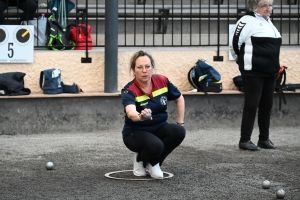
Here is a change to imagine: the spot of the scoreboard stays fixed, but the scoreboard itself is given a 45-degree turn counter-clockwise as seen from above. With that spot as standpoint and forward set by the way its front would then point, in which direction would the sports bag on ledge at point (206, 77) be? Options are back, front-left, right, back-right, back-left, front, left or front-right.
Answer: front-left

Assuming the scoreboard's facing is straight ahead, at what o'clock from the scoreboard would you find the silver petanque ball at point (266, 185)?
The silver petanque ball is roughly at 11 o'clock from the scoreboard.

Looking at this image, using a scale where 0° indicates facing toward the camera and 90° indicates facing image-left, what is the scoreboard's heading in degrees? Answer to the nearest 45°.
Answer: approximately 0°

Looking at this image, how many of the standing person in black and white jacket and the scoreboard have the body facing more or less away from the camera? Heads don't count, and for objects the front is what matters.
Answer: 0

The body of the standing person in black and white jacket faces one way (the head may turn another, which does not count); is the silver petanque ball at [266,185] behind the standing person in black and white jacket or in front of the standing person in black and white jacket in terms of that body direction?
in front

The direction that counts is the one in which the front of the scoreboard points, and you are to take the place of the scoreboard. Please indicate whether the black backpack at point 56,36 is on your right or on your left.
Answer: on your left

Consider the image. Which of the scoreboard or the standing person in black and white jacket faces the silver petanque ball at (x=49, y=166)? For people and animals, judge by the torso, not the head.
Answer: the scoreboard

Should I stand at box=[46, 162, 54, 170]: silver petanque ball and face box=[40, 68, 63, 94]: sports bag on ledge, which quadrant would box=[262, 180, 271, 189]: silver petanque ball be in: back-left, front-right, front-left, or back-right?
back-right

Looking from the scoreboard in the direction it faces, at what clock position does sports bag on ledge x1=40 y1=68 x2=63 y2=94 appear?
The sports bag on ledge is roughly at 10 o'clock from the scoreboard.

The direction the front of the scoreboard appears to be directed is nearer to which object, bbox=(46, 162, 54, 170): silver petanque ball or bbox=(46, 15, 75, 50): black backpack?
the silver petanque ball
